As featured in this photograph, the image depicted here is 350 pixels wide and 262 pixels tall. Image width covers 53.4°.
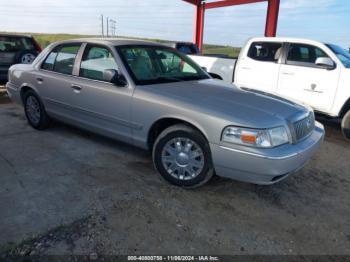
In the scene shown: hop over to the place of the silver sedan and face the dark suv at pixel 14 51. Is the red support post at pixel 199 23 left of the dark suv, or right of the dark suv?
right

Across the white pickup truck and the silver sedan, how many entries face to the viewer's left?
0

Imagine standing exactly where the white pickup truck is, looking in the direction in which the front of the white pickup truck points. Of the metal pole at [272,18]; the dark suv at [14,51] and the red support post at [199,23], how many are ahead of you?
0

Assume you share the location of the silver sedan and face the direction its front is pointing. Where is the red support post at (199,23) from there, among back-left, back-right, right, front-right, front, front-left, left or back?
back-left

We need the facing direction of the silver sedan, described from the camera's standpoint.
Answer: facing the viewer and to the right of the viewer

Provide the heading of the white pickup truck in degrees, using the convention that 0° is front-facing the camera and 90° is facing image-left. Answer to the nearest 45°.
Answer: approximately 315°

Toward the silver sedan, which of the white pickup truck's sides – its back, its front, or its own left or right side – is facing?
right

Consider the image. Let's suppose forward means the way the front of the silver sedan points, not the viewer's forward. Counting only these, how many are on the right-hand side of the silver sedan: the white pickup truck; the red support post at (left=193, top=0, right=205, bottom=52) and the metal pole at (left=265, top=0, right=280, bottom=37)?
0

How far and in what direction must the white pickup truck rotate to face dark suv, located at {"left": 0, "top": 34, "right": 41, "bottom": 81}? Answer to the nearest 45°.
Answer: approximately 135° to its right

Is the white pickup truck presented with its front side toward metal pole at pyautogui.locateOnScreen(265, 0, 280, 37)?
no

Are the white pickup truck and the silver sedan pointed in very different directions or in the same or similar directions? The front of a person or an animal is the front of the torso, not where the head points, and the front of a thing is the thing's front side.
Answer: same or similar directions

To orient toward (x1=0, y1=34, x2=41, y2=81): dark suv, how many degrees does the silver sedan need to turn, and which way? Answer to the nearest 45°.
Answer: approximately 180°

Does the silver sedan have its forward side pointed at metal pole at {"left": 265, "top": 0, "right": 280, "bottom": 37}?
no
